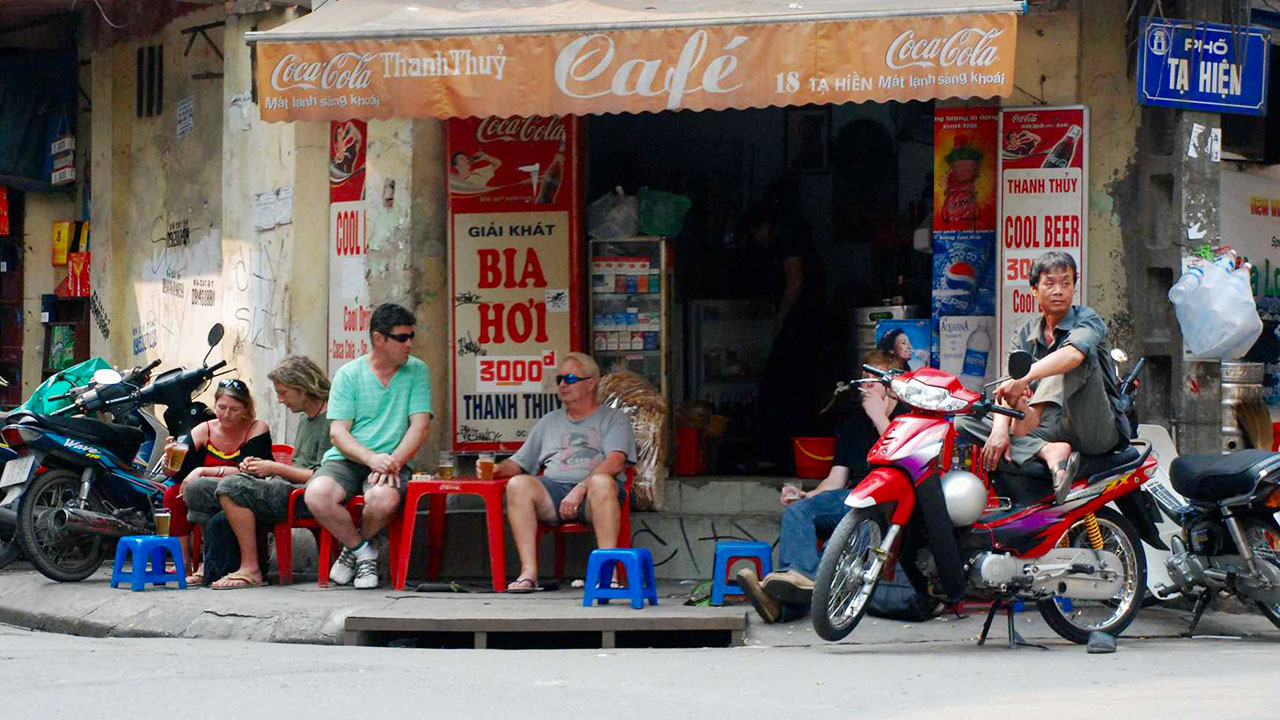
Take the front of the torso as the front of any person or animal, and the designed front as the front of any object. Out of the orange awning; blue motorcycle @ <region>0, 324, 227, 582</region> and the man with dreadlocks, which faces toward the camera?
the orange awning

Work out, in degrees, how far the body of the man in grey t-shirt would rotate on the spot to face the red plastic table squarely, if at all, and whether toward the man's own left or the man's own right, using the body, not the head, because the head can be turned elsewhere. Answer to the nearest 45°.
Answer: approximately 90° to the man's own right

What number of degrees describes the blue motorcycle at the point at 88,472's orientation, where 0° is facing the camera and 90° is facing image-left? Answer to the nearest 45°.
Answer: approximately 225°

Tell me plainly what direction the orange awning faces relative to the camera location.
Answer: facing the viewer

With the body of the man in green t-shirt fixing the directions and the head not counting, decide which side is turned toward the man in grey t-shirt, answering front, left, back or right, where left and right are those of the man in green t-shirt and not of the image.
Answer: left

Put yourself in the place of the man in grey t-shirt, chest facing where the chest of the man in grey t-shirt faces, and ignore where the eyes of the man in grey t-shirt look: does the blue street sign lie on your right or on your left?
on your left

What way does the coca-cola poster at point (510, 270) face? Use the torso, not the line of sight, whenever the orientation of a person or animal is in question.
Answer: toward the camera

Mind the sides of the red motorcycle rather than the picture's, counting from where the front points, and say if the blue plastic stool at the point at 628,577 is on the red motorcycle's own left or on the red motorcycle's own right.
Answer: on the red motorcycle's own right

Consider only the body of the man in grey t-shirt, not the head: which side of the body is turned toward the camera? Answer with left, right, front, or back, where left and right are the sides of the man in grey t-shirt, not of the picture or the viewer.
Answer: front

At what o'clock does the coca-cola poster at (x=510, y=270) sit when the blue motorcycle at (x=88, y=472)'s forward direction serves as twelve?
The coca-cola poster is roughly at 2 o'clock from the blue motorcycle.
